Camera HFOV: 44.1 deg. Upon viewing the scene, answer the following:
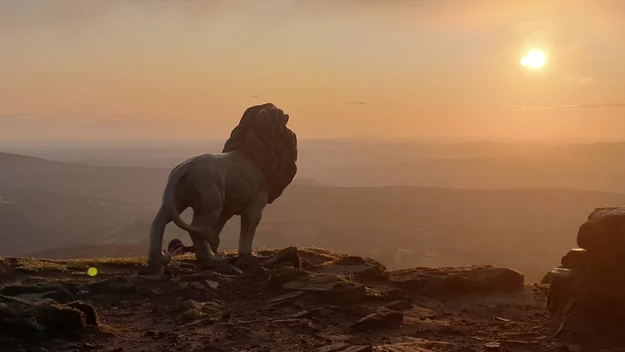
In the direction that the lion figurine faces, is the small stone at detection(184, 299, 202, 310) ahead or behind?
behind

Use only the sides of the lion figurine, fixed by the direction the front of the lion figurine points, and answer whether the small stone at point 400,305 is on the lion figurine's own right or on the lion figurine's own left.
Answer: on the lion figurine's own right

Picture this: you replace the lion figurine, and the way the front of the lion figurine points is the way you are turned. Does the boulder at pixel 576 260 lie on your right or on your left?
on your right

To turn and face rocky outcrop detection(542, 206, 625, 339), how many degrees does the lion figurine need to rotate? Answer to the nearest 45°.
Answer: approximately 90° to its right

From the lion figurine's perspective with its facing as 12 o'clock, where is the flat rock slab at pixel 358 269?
The flat rock slab is roughly at 2 o'clock from the lion figurine.

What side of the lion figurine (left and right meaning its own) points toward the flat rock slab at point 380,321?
right

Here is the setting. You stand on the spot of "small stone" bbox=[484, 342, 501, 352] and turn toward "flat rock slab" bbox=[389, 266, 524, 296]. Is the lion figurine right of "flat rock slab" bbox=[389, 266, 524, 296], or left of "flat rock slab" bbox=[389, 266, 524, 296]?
left

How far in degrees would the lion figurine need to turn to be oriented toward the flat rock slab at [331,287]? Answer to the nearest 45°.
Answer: approximately 90° to its right

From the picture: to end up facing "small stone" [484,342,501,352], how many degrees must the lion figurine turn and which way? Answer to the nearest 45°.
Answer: approximately 90° to its right

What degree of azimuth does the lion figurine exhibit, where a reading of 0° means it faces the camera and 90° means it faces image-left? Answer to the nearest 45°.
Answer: approximately 225°

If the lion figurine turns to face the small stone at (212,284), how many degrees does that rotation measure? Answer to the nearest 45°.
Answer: approximately 135° to its right

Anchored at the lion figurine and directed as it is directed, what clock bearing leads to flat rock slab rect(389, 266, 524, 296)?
The flat rock slab is roughly at 2 o'clock from the lion figurine.

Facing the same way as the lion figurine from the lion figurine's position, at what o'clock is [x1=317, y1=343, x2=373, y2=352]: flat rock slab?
The flat rock slab is roughly at 4 o'clock from the lion figurine.
